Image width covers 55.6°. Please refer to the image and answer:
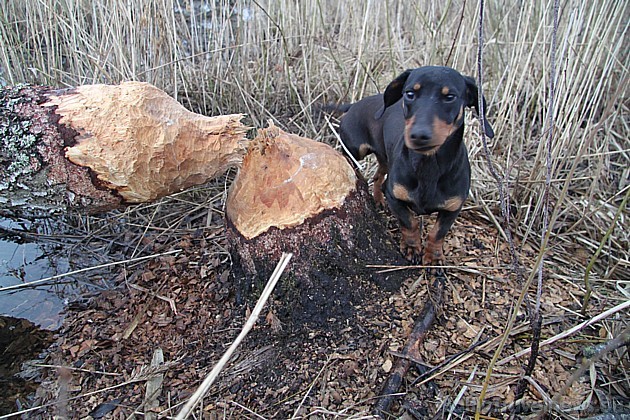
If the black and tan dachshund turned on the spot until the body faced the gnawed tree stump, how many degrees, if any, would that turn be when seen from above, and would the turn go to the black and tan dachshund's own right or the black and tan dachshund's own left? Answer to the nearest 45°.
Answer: approximately 90° to the black and tan dachshund's own right

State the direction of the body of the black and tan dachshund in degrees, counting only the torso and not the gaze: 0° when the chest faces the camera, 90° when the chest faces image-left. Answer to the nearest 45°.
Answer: approximately 315°

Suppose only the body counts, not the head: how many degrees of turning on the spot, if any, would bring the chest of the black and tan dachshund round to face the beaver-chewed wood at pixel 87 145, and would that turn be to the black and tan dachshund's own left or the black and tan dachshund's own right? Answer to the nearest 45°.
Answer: approximately 90° to the black and tan dachshund's own right

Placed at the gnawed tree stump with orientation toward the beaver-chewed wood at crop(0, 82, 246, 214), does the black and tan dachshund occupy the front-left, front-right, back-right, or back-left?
back-right
